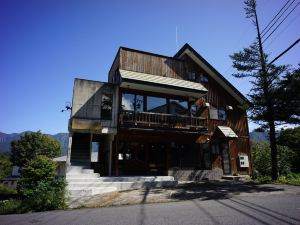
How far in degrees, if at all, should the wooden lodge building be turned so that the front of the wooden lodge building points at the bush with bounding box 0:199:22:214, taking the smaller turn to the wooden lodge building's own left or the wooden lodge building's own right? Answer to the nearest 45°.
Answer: approximately 45° to the wooden lodge building's own right

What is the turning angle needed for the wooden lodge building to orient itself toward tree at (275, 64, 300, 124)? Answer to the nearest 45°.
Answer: approximately 90° to its left

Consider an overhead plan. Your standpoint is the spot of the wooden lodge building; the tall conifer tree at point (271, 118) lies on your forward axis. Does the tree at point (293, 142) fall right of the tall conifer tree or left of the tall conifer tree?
left

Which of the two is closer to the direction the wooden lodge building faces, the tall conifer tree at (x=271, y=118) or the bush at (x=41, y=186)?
the bush

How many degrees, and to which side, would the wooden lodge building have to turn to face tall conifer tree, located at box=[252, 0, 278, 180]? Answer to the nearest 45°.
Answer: approximately 90° to its left

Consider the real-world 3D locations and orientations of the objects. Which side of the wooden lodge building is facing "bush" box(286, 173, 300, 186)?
left

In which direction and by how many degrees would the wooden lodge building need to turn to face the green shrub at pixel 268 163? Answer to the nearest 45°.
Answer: approximately 90° to its left

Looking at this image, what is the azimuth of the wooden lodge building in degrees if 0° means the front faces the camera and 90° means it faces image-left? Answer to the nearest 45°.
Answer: approximately 0°
